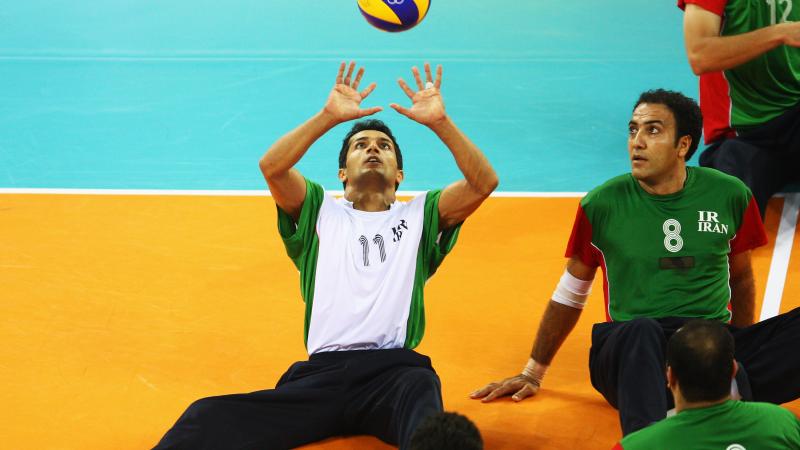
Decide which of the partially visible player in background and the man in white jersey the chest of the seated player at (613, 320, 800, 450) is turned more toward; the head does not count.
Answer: the partially visible player in background

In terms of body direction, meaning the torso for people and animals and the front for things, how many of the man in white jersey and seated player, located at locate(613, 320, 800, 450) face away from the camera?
1

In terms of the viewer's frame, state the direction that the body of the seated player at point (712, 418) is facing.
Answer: away from the camera

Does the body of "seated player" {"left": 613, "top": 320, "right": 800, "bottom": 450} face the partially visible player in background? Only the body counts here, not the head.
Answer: yes

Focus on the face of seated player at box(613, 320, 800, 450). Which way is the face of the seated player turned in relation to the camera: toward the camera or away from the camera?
away from the camera

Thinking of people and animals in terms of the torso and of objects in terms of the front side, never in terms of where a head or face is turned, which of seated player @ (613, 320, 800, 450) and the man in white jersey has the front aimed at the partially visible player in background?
the seated player

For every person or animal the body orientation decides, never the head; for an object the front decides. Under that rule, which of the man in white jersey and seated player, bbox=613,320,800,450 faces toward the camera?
the man in white jersey

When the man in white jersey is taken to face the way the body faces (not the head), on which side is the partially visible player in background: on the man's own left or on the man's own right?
on the man's own left

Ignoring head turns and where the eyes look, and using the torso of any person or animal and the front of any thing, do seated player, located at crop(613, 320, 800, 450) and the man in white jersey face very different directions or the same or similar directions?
very different directions

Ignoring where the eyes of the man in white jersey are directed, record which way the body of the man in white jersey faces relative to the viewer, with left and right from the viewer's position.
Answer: facing the viewer

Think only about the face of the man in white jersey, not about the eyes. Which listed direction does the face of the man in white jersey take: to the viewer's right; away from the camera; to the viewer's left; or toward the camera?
toward the camera
